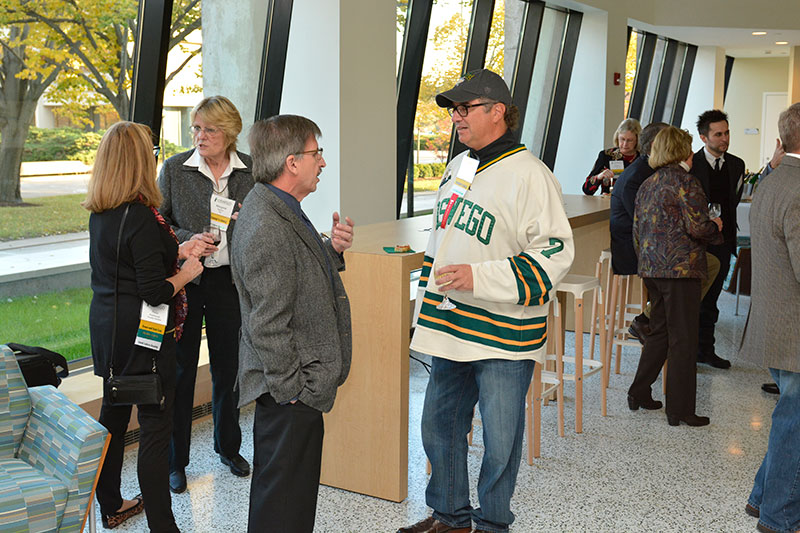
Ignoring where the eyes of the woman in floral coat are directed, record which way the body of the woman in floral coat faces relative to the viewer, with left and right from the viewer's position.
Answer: facing away from the viewer and to the right of the viewer

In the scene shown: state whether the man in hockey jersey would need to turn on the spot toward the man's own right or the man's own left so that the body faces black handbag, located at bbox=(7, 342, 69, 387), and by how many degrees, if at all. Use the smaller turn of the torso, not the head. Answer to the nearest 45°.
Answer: approximately 45° to the man's own right

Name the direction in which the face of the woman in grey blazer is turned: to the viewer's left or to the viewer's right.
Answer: to the viewer's left

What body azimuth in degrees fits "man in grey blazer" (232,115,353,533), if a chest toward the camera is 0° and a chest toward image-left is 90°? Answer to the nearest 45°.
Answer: approximately 270°

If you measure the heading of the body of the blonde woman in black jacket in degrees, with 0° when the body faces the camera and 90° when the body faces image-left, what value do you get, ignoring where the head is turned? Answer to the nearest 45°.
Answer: approximately 225°

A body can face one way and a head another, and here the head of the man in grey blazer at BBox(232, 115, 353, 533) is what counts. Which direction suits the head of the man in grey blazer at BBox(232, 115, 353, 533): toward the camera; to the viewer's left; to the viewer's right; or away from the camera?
to the viewer's right

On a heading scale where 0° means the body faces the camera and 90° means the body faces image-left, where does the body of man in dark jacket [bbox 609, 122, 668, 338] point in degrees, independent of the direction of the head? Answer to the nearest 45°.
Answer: approximately 225°

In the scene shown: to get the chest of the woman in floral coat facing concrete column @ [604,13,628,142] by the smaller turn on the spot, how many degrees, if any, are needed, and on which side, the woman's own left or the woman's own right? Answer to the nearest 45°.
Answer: approximately 45° to the woman's own left

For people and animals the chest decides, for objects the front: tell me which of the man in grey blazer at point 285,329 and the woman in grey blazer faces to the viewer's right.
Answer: the man in grey blazer

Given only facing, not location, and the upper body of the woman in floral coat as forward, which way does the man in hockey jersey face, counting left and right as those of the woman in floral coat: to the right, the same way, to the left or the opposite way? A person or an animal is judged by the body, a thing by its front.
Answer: the opposite way

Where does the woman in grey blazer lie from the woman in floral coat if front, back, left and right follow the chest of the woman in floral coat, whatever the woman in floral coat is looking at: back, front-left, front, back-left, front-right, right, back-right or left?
back

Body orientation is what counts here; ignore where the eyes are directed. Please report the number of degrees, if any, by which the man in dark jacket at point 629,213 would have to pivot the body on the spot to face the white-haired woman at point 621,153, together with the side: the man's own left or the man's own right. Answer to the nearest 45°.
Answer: approximately 45° to the man's own left
